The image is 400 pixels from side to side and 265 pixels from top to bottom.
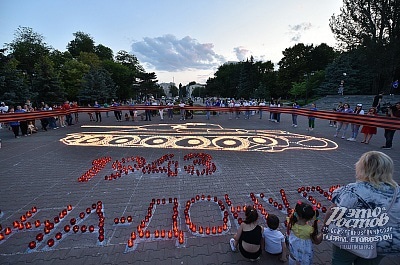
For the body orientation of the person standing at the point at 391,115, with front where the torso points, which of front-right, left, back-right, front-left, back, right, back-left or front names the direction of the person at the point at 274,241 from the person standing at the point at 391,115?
left

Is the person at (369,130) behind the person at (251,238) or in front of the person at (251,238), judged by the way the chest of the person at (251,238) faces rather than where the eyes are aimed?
in front

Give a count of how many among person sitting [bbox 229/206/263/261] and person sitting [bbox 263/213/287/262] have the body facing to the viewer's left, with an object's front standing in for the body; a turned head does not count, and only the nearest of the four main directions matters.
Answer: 0

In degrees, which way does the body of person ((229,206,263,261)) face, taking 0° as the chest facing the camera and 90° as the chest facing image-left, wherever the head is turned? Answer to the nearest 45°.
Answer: approximately 180°

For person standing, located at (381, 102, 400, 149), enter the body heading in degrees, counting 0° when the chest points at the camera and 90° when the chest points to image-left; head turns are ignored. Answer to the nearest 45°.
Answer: approximately 90°

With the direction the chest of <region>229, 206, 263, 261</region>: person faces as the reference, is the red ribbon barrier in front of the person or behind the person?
in front

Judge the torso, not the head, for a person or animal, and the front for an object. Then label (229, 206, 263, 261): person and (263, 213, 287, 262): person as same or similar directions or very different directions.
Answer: same or similar directions

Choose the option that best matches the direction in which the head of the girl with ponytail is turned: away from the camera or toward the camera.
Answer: away from the camera

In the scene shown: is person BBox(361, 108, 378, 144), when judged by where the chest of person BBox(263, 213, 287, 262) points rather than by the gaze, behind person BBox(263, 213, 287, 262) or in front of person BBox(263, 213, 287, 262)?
in front

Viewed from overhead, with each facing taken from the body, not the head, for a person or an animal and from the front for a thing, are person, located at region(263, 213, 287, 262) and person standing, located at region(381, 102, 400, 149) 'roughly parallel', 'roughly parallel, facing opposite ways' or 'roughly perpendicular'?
roughly perpendicular

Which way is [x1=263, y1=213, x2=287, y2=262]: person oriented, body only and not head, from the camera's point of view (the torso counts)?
away from the camera
